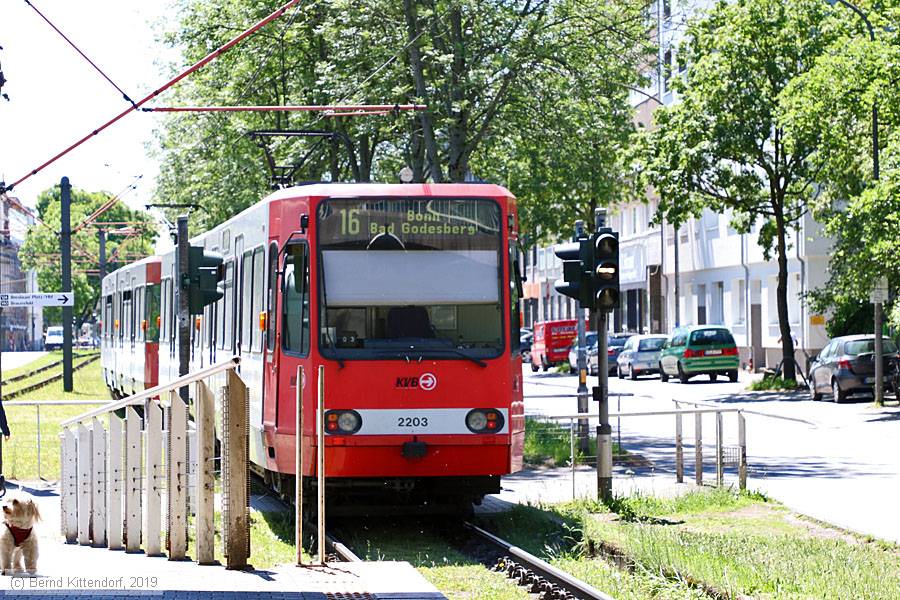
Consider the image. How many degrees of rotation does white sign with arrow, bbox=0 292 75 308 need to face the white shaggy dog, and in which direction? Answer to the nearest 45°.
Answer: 0° — it already faces it

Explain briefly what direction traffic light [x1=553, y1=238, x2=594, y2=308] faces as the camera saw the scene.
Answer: facing to the left of the viewer

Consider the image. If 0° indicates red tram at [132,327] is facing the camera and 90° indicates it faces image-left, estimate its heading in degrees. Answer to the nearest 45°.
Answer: approximately 315°

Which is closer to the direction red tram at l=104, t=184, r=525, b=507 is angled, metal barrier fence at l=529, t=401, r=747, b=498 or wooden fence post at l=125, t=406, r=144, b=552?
the wooden fence post

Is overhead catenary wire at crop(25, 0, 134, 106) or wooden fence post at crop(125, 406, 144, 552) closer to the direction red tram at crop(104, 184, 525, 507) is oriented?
the wooden fence post

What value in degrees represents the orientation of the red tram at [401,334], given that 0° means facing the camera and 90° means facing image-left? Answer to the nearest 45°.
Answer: approximately 0°
